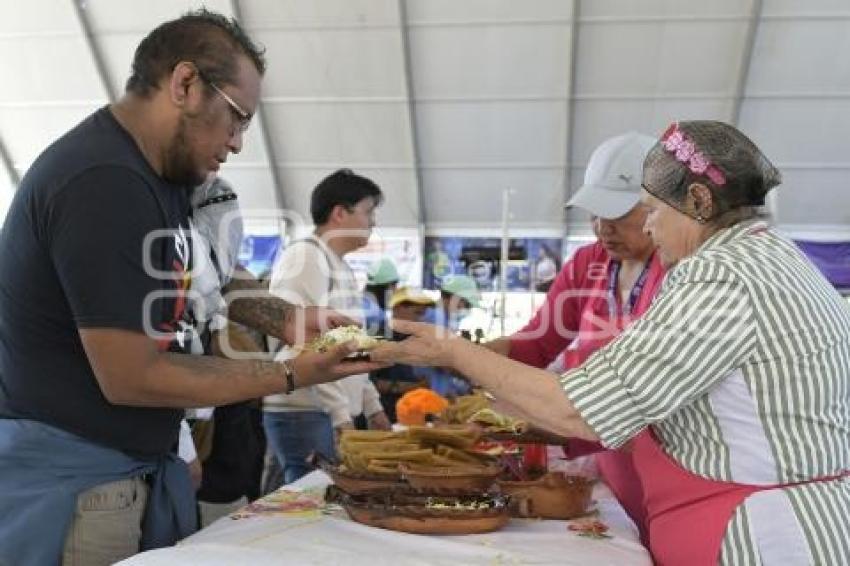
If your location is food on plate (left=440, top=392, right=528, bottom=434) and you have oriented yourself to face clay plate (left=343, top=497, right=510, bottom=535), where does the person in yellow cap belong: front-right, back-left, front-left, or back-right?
back-right

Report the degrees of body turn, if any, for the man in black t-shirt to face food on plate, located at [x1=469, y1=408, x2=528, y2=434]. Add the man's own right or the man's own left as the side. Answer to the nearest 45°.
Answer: approximately 45° to the man's own left

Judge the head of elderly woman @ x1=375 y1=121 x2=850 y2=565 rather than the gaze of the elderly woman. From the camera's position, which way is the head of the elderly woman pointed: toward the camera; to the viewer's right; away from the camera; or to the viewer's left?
to the viewer's left

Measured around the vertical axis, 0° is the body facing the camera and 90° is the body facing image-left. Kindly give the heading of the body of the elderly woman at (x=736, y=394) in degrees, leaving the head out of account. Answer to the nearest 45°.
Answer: approximately 90°

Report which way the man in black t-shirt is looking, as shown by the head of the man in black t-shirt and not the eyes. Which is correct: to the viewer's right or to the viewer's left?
to the viewer's right

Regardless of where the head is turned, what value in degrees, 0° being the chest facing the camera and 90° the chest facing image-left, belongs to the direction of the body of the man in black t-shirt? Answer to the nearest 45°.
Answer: approximately 270°

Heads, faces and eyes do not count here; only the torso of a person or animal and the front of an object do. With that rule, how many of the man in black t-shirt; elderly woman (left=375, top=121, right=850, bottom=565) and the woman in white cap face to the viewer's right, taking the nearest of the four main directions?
1

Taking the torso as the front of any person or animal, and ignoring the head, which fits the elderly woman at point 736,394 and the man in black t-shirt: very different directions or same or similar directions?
very different directions

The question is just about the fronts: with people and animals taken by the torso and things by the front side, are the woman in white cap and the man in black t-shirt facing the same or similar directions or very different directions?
very different directions

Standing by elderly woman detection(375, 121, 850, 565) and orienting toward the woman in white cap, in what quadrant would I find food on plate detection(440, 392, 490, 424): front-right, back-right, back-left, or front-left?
front-left

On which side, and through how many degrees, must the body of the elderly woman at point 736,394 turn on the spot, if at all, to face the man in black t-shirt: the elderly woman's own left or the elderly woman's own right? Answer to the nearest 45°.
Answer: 0° — they already face them

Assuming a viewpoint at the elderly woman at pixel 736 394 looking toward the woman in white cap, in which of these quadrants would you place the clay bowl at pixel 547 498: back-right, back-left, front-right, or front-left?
front-left

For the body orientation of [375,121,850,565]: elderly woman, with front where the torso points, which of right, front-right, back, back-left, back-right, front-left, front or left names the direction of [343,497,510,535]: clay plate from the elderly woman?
front

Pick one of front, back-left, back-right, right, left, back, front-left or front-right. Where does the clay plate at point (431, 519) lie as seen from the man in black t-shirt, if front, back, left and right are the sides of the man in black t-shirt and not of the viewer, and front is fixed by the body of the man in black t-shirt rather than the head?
front

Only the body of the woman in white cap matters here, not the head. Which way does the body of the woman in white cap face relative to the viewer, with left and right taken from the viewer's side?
facing the viewer and to the left of the viewer

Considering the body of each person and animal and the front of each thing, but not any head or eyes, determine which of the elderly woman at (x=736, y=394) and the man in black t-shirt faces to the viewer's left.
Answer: the elderly woman
